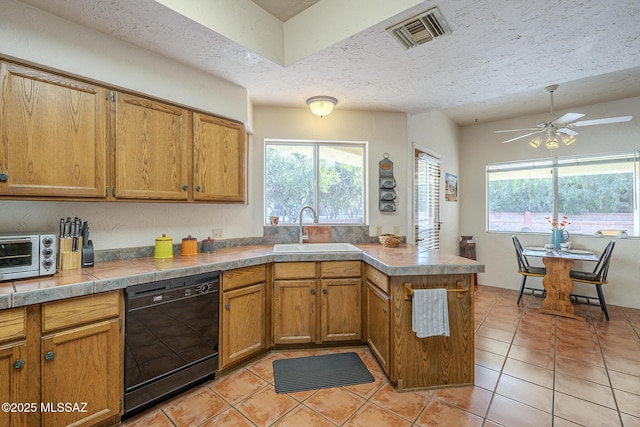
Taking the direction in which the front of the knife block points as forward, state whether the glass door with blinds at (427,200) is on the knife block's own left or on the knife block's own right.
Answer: on the knife block's own left

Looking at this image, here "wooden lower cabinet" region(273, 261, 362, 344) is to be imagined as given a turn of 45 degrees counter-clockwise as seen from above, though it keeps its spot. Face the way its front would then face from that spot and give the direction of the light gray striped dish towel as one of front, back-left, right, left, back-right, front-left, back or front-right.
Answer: front

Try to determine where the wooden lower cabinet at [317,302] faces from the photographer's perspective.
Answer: facing the viewer

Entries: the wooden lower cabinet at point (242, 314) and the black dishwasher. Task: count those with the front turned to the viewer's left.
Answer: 0

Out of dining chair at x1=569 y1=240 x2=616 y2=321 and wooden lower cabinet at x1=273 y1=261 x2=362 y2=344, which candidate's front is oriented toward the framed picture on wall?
the dining chair

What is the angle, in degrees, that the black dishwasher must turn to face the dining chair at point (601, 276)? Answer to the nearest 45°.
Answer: approximately 45° to its left

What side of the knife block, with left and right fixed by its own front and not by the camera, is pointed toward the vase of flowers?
left

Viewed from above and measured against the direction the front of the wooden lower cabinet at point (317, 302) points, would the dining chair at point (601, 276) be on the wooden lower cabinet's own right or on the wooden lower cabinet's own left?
on the wooden lower cabinet's own left

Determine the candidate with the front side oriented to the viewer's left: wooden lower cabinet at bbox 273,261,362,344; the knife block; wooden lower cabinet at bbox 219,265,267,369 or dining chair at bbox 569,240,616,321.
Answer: the dining chair

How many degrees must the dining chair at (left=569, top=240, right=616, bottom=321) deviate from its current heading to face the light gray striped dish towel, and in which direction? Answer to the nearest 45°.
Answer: approximately 90° to its left

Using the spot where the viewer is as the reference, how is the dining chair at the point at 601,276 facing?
facing to the left of the viewer

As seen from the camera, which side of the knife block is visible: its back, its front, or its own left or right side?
front
